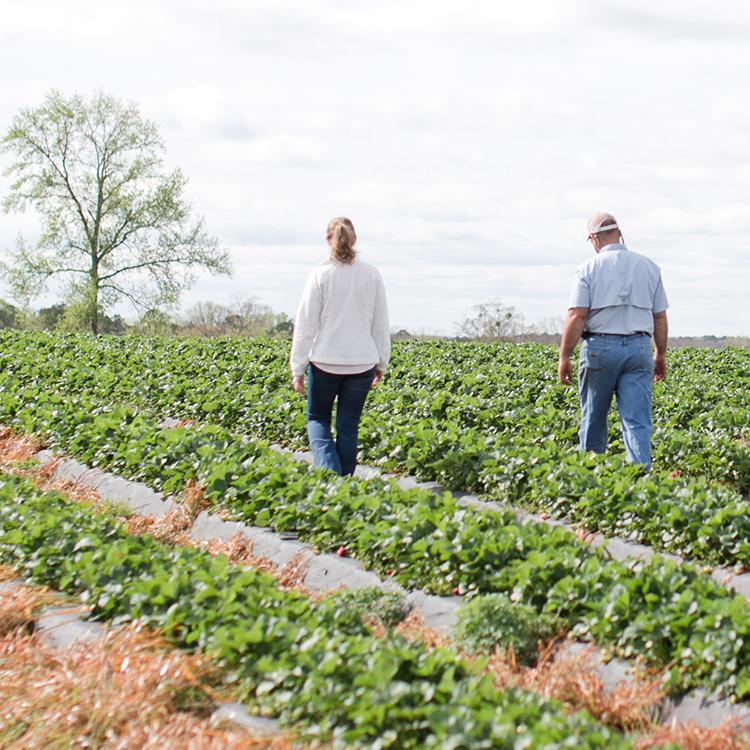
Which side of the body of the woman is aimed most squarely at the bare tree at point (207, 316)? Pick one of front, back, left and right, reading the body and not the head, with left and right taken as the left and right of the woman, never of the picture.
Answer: front

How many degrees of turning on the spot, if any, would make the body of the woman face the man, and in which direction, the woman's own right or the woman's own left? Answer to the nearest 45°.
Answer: approximately 90° to the woman's own right

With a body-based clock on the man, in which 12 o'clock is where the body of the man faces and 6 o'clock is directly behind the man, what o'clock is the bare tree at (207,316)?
The bare tree is roughly at 11 o'clock from the man.

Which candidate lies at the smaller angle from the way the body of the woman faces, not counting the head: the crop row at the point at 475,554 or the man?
the man

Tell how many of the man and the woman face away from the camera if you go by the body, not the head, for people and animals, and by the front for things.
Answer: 2

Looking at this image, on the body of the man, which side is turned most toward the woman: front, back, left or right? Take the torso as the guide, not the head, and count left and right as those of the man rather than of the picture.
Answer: left

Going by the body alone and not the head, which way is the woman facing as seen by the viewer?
away from the camera

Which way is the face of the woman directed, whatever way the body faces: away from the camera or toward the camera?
away from the camera

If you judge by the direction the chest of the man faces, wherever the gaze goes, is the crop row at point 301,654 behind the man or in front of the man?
behind

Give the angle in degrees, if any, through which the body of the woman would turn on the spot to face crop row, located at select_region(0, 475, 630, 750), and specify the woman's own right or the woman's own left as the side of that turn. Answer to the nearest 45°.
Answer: approximately 180°

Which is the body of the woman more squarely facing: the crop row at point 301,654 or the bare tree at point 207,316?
the bare tree

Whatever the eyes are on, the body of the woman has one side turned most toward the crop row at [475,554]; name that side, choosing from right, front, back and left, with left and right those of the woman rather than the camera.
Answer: back

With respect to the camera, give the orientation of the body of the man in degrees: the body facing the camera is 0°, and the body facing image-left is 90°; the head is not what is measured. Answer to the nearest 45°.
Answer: approximately 180°
